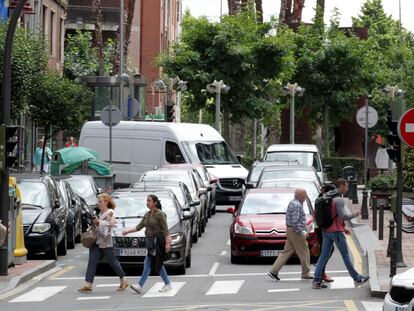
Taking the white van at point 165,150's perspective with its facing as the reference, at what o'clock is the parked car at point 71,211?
The parked car is roughly at 2 o'clock from the white van.

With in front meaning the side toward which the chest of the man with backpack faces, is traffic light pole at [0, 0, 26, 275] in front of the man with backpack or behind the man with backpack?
behind

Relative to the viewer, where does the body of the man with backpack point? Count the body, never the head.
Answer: to the viewer's right

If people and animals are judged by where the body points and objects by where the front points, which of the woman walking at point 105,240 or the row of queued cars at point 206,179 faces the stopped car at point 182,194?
the row of queued cars at point 206,179

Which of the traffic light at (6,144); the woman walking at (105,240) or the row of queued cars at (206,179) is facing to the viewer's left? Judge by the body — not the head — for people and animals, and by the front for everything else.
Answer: the woman walking

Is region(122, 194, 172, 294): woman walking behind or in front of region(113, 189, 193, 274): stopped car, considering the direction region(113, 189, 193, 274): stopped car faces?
in front

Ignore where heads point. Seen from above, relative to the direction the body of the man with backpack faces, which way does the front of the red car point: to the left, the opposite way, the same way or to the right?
to the right

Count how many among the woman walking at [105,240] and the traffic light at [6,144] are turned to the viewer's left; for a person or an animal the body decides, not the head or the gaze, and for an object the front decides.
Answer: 1

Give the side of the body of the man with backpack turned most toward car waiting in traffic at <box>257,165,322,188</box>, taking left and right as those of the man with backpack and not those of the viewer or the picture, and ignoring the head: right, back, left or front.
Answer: left

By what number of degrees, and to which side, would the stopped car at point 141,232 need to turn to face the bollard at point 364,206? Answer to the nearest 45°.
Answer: approximately 135° to its left
